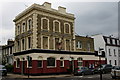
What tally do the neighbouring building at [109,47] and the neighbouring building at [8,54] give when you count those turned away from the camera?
0

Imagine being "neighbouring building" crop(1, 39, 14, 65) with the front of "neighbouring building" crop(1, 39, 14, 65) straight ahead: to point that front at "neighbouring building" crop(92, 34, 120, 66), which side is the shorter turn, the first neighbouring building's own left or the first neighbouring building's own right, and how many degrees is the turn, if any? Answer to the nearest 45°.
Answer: approximately 135° to the first neighbouring building's own left

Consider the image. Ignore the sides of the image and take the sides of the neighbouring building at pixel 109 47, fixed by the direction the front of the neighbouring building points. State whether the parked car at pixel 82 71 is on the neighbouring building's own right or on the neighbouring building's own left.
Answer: on the neighbouring building's own right

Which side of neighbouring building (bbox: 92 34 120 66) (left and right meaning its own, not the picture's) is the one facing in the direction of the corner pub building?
right

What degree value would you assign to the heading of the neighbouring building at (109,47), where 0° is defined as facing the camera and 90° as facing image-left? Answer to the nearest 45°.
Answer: approximately 315°

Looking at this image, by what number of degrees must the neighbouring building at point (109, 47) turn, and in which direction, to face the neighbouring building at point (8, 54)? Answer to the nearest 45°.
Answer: approximately 135° to its right

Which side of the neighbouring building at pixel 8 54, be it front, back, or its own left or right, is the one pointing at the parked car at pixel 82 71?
left
